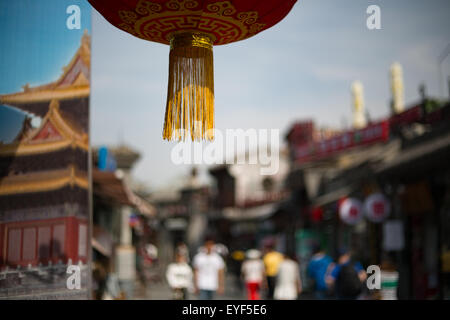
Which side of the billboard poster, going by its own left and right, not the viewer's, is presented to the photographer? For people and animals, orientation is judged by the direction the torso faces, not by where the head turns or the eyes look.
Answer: front

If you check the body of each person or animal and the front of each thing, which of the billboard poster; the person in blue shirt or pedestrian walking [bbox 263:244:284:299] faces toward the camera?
the billboard poster

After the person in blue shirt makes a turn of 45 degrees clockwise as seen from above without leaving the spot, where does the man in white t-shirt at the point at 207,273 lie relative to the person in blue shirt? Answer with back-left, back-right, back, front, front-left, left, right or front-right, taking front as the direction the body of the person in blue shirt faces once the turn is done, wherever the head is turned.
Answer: back

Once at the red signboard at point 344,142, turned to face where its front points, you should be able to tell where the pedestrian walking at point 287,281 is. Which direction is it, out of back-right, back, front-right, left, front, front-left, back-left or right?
front-left

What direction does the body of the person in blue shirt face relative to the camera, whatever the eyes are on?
away from the camera

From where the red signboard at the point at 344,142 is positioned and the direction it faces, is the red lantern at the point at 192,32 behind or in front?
in front

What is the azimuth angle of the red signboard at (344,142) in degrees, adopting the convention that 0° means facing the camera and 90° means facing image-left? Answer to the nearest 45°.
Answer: approximately 45°

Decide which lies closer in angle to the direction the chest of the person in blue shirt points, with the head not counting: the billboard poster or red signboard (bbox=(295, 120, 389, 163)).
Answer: the red signboard

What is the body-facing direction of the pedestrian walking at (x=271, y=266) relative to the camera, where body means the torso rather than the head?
away from the camera
